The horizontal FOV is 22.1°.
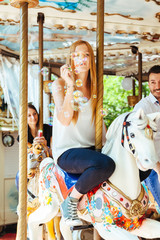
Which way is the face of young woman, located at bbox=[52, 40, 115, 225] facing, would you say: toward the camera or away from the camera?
toward the camera

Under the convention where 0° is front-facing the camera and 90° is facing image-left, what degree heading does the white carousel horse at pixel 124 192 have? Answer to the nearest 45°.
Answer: approximately 315°

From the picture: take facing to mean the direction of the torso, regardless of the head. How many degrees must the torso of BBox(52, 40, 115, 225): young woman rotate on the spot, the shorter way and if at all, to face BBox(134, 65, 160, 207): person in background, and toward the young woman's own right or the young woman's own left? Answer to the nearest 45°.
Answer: approximately 90° to the young woman's own left

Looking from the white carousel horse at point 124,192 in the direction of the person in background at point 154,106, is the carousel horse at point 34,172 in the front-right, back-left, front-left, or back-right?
front-left

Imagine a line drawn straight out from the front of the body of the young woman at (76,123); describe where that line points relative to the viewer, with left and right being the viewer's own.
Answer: facing the viewer and to the right of the viewer
